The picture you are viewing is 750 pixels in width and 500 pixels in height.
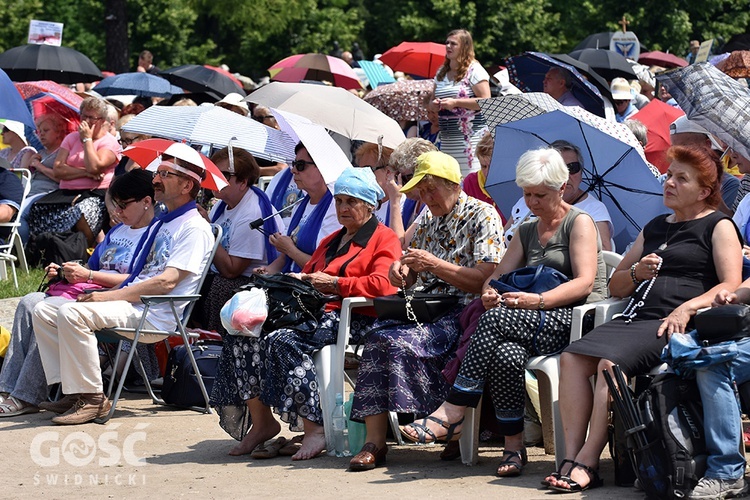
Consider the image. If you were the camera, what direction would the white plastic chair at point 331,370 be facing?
facing the viewer and to the left of the viewer

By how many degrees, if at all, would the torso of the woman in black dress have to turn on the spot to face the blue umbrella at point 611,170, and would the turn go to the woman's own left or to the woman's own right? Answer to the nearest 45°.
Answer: approximately 135° to the woman's own right

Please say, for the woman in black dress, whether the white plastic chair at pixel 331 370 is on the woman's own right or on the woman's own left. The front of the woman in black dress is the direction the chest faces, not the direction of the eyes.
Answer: on the woman's own right

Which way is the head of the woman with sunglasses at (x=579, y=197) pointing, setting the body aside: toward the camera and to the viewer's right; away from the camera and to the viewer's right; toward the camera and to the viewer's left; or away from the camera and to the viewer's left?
toward the camera and to the viewer's left

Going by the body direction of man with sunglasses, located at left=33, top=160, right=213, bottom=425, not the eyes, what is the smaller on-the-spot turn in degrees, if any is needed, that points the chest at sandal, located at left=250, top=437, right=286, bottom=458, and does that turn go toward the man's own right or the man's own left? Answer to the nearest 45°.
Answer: approximately 135° to the man's own left

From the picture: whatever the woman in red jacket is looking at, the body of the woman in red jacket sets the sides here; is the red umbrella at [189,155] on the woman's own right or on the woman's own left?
on the woman's own right

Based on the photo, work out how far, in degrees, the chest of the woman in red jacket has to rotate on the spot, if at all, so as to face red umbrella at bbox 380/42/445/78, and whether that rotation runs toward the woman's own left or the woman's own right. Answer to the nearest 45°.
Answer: approximately 135° to the woman's own right

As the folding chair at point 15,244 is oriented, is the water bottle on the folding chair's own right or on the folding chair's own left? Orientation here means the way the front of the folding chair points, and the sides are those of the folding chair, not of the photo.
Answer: on the folding chair's own left

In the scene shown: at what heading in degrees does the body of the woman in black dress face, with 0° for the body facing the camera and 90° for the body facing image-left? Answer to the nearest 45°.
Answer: approximately 45°

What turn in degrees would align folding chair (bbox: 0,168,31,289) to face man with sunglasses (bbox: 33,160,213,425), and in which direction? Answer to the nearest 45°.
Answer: approximately 90° to its left
